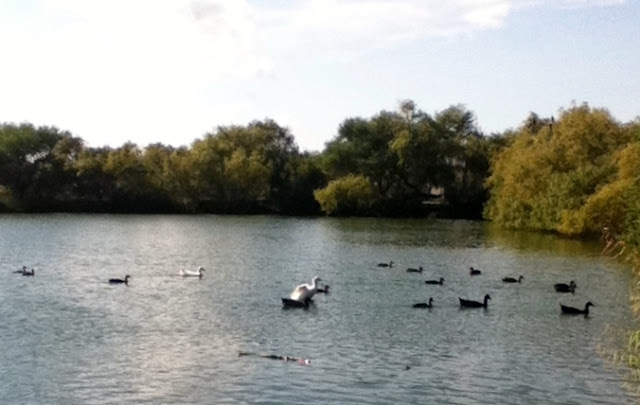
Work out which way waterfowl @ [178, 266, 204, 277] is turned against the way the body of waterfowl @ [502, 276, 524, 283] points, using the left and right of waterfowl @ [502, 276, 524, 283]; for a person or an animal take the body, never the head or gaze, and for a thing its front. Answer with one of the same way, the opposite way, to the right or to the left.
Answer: the same way

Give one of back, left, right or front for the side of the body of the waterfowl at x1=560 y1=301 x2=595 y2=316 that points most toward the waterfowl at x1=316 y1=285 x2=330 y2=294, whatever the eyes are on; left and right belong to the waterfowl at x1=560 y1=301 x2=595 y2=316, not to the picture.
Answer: back

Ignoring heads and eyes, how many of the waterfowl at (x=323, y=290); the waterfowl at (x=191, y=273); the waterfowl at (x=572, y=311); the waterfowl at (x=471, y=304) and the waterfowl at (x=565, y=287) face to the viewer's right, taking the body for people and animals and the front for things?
5

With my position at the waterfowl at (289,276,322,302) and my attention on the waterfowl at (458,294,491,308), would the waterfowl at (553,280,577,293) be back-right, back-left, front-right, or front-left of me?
front-left

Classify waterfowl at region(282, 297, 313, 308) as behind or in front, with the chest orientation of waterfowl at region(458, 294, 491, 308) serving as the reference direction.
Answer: behind

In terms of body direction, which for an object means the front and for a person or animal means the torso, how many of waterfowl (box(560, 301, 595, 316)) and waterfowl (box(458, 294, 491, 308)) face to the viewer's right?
2

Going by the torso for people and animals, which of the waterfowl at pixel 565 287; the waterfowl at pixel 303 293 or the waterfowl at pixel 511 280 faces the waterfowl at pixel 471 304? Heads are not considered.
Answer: the waterfowl at pixel 303 293

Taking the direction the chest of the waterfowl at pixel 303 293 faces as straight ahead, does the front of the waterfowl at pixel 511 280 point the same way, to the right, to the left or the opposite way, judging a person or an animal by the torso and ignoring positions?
the same way

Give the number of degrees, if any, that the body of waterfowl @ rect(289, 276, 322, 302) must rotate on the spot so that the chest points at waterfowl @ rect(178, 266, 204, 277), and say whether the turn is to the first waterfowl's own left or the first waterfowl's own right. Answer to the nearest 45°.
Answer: approximately 135° to the first waterfowl's own left

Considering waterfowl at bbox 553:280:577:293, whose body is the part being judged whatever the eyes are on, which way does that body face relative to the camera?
to the viewer's right

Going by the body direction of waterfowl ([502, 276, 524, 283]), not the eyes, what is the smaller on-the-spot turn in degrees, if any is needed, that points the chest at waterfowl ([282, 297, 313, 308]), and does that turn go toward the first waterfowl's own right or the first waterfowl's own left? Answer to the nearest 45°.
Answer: approximately 135° to the first waterfowl's own right

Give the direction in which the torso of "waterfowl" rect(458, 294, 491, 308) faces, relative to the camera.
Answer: to the viewer's right

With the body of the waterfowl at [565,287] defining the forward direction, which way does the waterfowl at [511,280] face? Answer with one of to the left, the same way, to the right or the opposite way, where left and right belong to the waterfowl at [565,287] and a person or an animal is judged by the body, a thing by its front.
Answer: the same way

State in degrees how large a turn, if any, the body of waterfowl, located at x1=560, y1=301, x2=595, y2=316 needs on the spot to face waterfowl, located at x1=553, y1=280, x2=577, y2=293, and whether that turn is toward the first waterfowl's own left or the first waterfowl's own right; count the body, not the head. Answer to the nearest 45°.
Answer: approximately 90° to the first waterfowl's own left

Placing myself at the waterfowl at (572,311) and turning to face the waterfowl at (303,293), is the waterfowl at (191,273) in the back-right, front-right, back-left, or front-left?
front-right

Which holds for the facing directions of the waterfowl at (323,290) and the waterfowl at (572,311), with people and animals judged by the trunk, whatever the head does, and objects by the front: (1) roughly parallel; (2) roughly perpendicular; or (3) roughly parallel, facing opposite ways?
roughly parallel

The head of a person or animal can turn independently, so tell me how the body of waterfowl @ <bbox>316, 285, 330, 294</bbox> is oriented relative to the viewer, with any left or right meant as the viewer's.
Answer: facing to the right of the viewer
